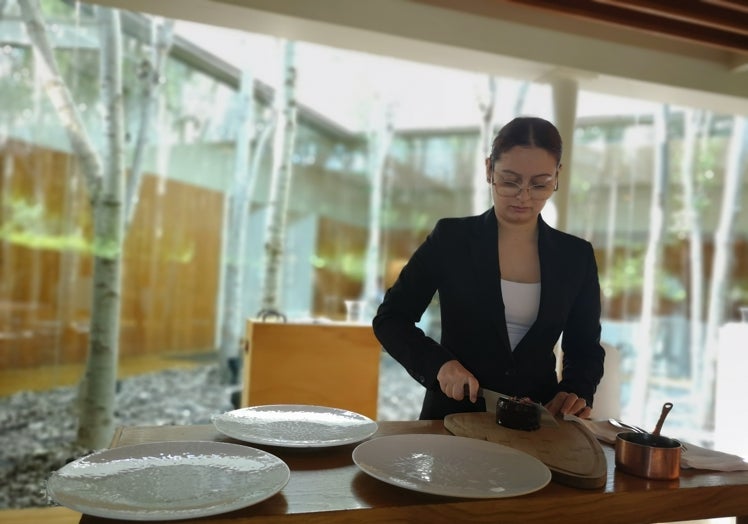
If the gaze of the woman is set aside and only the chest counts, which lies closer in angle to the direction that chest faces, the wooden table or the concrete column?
the wooden table

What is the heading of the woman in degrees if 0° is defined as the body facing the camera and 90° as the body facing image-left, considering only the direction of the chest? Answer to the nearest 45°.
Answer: approximately 0°

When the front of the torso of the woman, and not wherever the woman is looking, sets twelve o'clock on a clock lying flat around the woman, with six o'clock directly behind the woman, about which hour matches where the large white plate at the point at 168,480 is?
The large white plate is roughly at 1 o'clock from the woman.

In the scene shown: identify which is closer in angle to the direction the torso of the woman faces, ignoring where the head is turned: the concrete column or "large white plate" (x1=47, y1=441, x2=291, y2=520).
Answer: the large white plate

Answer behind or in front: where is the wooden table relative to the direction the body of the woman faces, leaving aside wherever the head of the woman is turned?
in front

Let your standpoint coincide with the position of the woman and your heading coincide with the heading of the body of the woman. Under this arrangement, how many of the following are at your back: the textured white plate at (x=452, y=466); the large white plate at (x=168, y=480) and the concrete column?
1

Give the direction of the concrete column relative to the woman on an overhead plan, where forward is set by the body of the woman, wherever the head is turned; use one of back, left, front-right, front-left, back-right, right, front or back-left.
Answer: back
